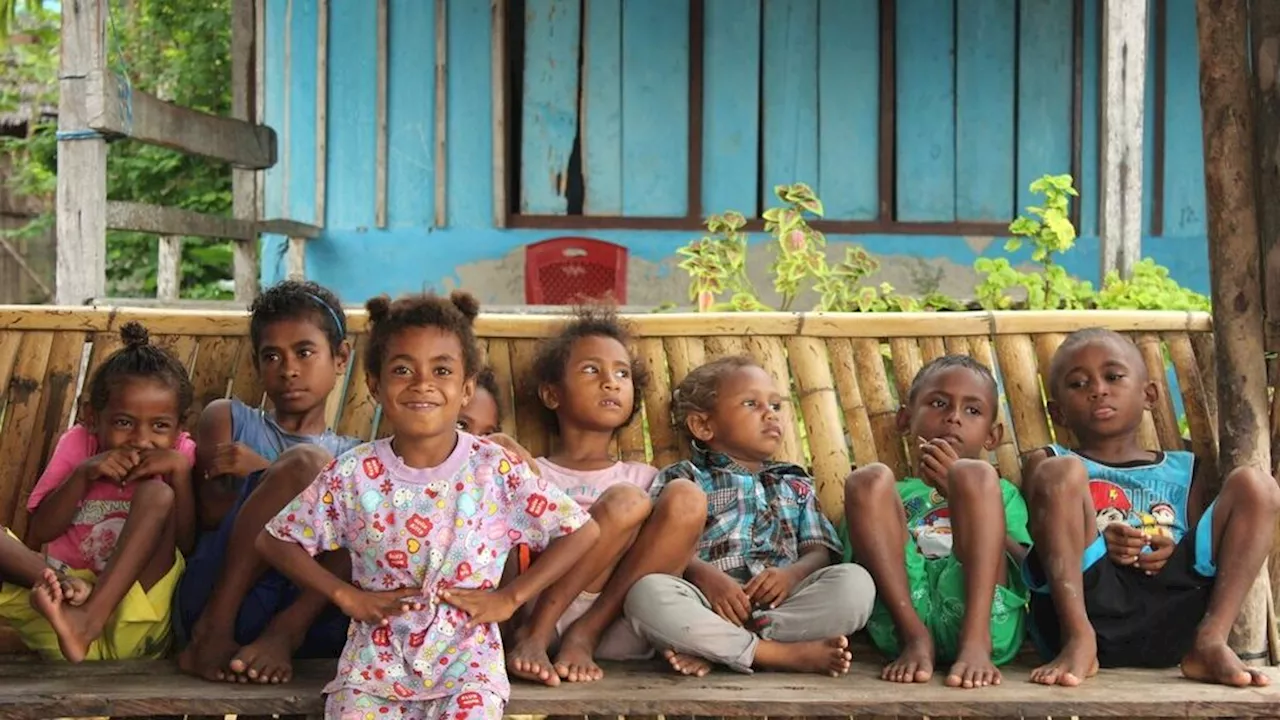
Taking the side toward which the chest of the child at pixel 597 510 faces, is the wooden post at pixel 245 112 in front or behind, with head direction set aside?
behind

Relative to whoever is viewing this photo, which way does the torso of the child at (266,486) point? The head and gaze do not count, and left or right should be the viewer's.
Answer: facing the viewer

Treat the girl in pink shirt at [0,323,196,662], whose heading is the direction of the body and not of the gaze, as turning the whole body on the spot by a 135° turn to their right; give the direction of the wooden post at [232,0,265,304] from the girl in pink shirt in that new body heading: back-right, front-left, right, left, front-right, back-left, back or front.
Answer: front-right

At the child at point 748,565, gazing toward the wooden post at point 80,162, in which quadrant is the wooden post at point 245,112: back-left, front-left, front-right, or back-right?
front-right

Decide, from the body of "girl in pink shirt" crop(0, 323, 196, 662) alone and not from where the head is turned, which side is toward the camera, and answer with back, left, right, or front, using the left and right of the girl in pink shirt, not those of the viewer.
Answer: front

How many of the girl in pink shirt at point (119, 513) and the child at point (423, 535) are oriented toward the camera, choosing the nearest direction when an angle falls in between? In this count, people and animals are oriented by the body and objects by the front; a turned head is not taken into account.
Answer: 2

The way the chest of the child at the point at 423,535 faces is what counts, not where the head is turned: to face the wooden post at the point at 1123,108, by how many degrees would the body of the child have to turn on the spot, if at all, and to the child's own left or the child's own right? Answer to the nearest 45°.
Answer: approximately 135° to the child's own left

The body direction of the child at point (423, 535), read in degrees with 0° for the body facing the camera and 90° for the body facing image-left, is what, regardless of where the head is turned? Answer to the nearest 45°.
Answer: approximately 0°

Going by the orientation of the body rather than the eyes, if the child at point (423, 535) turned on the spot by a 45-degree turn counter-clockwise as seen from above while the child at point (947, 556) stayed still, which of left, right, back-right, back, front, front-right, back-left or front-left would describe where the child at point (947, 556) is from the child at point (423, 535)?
front-left

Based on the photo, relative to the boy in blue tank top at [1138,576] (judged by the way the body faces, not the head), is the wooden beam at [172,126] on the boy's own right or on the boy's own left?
on the boy's own right

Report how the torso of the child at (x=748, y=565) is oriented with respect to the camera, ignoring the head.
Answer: toward the camera

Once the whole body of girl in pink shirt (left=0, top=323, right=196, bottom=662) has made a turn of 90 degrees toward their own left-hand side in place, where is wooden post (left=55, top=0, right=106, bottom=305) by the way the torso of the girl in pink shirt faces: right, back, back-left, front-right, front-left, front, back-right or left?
left

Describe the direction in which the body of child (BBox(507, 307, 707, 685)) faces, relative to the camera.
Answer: toward the camera
